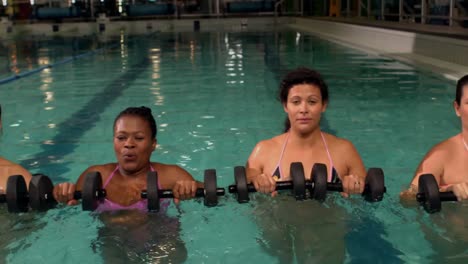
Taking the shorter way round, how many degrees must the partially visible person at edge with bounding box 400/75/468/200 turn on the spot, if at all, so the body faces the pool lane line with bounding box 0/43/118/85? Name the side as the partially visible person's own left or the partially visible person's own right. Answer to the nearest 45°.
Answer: approximately 135° to the partially visible person's own right

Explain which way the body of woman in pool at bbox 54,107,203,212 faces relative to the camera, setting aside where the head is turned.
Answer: toward the camera

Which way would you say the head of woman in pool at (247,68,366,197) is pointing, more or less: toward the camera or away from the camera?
toward the camera

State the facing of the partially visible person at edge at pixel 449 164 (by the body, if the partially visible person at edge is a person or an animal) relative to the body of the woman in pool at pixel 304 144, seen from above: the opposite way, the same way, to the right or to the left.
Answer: the same way

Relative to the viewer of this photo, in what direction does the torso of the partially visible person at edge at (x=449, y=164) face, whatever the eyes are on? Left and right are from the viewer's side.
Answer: facing the viewer

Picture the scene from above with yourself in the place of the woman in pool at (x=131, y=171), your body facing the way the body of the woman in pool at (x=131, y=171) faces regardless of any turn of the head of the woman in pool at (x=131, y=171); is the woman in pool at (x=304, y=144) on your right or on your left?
on your left

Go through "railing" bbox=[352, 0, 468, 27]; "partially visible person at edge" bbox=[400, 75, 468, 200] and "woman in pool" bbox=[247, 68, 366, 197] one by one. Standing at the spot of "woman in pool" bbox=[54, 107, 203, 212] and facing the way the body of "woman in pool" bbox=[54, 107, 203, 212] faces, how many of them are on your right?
0

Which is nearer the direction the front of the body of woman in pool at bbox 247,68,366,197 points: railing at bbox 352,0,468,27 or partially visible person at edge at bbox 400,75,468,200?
the partially visible person at edge

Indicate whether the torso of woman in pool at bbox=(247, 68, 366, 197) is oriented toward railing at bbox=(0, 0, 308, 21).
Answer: no

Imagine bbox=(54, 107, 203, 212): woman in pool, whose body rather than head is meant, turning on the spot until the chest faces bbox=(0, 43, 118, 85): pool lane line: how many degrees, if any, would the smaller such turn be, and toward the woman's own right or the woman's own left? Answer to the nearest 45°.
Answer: approximately 180°

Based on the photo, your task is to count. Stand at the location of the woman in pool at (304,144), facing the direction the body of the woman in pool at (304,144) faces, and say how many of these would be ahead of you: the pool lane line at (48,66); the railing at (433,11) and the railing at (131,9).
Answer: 0

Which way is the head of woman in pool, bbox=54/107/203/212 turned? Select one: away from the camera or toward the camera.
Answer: toward the camera

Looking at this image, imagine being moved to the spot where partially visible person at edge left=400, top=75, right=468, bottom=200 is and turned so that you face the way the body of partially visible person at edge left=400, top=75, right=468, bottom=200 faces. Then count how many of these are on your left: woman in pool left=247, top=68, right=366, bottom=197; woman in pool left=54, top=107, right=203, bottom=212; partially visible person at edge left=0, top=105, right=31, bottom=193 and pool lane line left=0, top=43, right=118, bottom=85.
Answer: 0

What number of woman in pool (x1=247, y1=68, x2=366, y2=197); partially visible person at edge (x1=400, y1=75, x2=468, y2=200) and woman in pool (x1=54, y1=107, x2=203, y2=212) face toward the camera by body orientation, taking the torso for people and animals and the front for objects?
3

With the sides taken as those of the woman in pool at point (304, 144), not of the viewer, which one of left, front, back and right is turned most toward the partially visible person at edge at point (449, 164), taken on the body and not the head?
left

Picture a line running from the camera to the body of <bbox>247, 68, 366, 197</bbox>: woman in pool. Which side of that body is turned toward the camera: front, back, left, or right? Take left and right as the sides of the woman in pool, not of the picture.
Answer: front

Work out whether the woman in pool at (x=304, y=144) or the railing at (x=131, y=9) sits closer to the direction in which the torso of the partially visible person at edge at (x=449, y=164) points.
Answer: the woman in pool

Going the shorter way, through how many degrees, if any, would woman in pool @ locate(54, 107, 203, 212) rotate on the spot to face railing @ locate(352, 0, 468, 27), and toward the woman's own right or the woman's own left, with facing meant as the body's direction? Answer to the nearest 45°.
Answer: approximately 135° to the woman's own left

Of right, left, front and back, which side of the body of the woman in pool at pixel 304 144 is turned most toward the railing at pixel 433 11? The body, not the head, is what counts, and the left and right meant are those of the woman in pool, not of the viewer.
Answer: back
